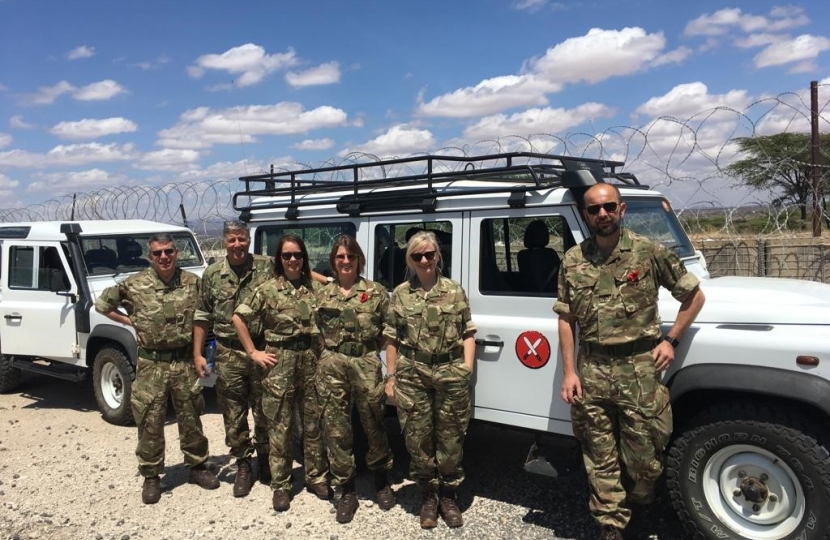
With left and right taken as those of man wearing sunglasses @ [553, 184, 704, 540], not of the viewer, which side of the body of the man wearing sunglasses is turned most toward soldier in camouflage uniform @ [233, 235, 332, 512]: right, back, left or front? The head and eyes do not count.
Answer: right

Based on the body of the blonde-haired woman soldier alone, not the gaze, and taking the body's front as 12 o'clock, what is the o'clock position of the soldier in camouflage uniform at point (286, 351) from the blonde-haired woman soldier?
The soldier in camouflage uniform is roughly at 4 o'clock from the blonde-haired woman soldier.

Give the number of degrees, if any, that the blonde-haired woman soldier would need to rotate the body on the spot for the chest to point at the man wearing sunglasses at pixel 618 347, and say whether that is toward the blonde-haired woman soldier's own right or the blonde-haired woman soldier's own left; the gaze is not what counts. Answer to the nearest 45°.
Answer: approximately 45° to the blonde-haired woman soldier's own left

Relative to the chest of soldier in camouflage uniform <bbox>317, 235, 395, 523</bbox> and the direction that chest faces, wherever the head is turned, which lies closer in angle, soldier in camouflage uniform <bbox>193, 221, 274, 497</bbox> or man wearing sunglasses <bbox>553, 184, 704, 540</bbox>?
the man wearing sunglasses

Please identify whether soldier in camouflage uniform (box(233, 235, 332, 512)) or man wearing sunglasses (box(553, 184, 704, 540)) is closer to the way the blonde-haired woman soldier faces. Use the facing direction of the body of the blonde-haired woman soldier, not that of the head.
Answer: the man wearing sunglasses

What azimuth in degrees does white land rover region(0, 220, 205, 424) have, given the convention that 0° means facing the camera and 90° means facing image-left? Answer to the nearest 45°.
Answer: approximately 315°

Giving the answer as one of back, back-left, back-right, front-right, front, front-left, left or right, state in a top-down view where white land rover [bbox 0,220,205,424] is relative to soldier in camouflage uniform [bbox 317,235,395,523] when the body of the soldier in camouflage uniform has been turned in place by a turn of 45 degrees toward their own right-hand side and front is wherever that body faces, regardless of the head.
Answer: right
